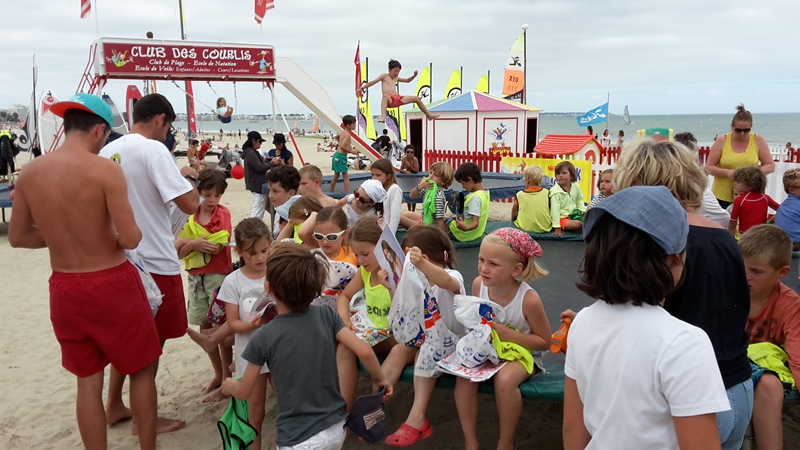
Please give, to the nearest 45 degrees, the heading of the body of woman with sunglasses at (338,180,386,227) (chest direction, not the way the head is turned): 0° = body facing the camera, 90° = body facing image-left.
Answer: approximately 45°

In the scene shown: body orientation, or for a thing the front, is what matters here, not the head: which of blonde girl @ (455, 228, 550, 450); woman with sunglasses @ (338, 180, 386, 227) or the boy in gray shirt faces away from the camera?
the boy in gray shirt

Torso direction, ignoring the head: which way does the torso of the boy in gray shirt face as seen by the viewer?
away from the camera

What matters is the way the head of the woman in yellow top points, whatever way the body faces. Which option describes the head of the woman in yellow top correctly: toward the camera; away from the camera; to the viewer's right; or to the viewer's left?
toward the camera

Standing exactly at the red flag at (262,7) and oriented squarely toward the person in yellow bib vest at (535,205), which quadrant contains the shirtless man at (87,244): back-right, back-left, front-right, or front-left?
front-right

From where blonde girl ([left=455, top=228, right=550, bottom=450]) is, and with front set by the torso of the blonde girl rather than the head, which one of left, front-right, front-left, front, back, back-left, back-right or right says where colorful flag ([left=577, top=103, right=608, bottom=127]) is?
back-right

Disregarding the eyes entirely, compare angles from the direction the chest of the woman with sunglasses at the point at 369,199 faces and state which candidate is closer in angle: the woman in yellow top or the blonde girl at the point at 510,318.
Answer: the blonde girl

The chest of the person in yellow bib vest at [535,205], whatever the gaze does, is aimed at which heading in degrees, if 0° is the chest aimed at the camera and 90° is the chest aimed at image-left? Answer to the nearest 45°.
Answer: approximately 180°

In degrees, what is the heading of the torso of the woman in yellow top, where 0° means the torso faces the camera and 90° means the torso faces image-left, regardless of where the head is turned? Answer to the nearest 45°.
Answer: approximately 0°

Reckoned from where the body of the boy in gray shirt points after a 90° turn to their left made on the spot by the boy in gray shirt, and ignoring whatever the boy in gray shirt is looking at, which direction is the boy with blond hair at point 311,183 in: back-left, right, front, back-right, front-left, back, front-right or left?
right

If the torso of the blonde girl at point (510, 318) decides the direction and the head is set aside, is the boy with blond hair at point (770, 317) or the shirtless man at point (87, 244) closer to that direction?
the shirtless man

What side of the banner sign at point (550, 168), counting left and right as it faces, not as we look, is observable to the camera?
front
